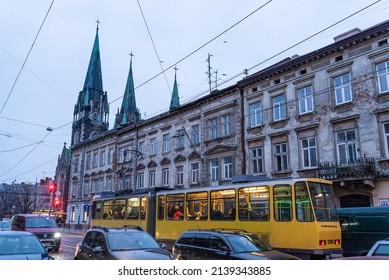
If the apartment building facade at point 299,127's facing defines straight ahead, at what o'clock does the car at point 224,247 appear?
The car is roughly at 11 o'clock from the apartment building facade.

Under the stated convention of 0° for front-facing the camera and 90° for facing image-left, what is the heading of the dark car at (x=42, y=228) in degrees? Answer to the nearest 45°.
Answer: approximately 315°

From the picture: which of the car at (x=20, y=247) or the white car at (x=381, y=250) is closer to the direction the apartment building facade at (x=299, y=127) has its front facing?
the car

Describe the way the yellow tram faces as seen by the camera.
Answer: facing away from the viewer and to the left of the viewer

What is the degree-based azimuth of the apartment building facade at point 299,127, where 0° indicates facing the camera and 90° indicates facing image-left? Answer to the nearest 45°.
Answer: approximately 45°
